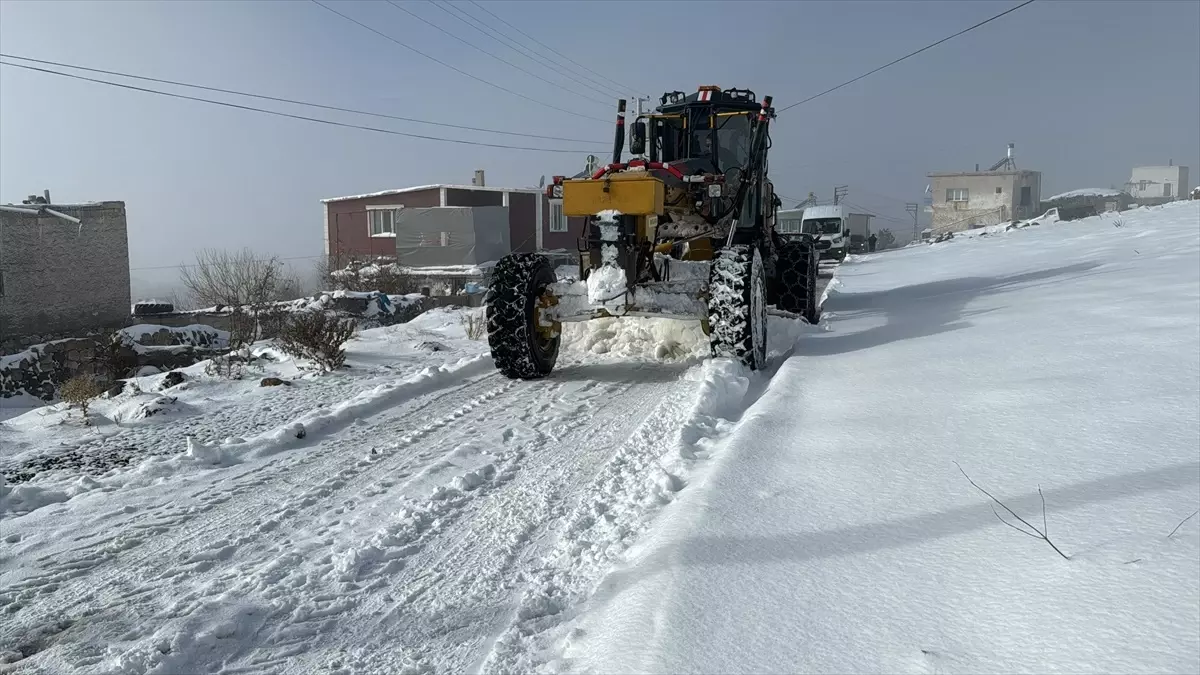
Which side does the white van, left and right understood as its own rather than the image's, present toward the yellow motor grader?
front

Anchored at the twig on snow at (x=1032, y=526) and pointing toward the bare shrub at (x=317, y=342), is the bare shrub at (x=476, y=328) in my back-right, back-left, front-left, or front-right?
front-right

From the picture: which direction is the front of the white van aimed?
toward the camera

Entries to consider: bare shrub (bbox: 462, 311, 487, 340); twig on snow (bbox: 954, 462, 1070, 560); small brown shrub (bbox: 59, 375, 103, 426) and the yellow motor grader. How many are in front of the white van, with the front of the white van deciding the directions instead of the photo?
4

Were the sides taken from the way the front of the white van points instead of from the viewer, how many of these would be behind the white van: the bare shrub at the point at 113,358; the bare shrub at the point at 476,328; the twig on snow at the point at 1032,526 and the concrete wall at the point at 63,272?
0

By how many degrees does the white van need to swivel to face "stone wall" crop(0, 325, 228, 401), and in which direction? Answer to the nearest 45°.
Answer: approximately 45° to its right

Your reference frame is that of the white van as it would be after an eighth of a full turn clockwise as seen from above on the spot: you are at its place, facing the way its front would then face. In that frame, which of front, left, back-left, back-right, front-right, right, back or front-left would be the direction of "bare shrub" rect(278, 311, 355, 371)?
front-left

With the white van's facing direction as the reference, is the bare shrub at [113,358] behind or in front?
in front

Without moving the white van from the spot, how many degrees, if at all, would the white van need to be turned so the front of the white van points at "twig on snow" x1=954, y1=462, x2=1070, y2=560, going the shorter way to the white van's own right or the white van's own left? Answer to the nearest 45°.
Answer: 0° — it already faces it

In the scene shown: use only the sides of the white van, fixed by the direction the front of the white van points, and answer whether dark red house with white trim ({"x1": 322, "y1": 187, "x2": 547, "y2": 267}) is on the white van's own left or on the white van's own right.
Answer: on the white van's own right

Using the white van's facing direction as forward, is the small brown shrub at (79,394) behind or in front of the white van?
in front
